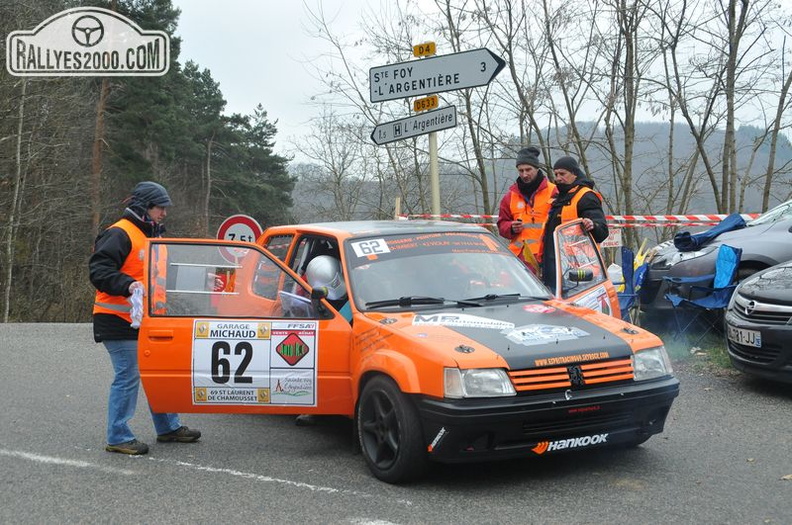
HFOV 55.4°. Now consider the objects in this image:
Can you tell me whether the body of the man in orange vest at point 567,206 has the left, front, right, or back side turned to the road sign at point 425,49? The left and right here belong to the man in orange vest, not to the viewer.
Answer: right

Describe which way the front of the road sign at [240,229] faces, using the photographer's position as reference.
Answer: facing the viewer

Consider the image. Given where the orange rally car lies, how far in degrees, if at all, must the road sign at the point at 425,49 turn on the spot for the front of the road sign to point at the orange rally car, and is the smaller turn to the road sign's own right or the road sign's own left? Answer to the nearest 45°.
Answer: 0° — it already faces it

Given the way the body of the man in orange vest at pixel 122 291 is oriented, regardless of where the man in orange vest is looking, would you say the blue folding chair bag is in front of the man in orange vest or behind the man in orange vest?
in front

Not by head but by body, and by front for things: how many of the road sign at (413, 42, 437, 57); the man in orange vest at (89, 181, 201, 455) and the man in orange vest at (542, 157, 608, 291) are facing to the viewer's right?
1

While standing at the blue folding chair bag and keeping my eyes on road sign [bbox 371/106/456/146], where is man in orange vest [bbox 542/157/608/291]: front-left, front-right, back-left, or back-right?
front-left

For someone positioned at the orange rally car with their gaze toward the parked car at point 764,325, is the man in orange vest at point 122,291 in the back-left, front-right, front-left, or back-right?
back-left

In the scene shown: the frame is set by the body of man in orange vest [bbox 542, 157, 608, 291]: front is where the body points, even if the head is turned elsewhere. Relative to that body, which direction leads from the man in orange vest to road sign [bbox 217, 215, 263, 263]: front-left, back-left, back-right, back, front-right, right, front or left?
right

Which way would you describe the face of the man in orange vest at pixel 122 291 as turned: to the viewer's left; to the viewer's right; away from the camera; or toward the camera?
to the viewer's right

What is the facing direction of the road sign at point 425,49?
toward the camera

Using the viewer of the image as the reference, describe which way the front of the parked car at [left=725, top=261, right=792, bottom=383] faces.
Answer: facing the viewer and to the left of the viewer

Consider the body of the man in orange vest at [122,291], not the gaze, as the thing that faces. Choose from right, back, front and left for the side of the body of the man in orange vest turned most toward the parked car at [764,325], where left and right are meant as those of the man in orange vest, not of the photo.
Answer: front

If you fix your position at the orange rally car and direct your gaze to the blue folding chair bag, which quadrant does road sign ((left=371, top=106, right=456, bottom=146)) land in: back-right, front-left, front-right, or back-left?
front-left

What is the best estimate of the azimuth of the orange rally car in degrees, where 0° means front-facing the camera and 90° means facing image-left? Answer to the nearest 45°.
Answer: approximately 315°

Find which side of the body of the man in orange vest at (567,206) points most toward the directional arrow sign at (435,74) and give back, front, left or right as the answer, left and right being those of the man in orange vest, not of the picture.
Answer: right

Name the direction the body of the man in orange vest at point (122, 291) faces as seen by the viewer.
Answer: to the viewer's right
